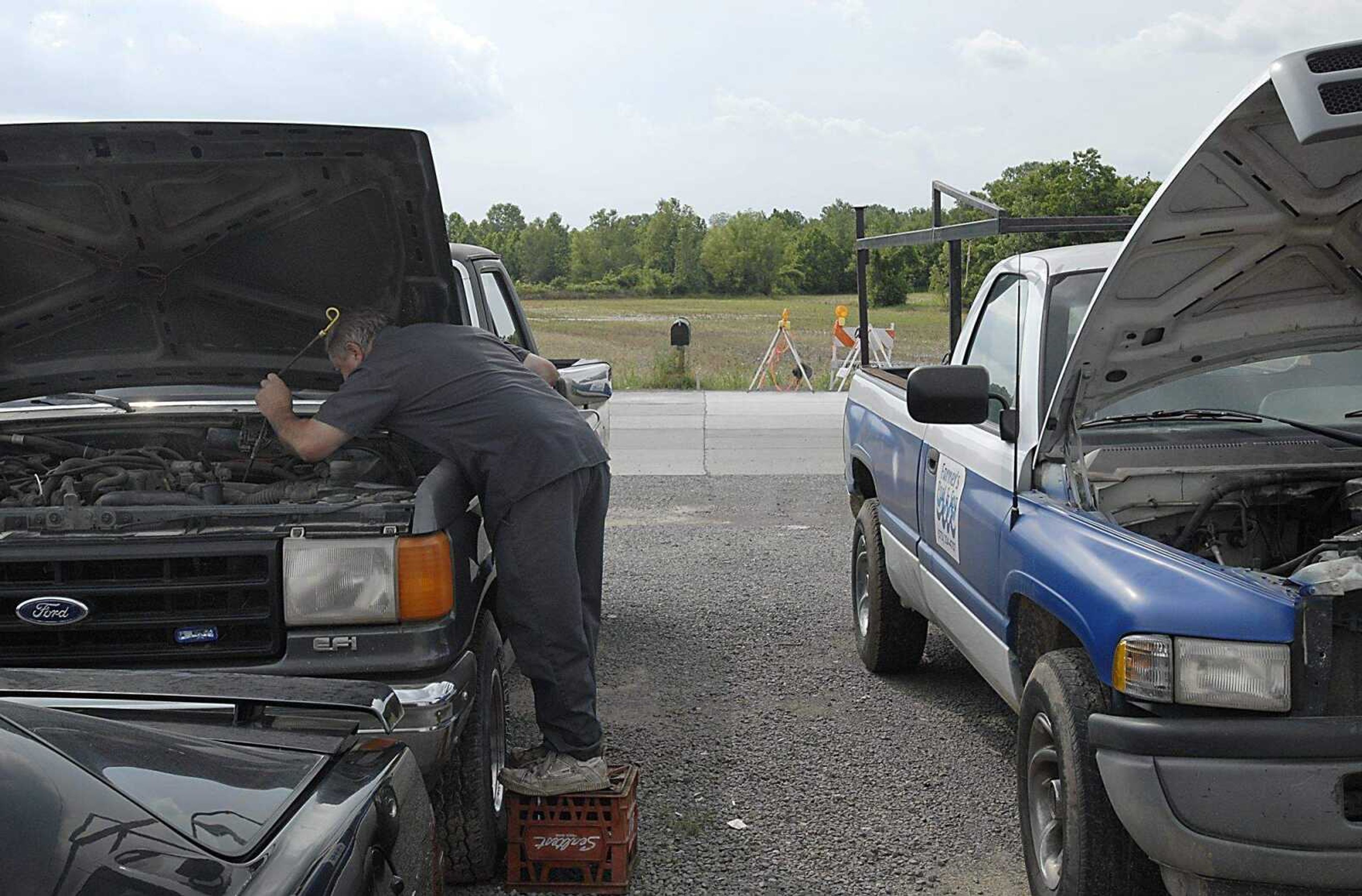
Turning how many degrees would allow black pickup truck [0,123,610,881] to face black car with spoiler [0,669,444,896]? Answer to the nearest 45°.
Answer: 0° — it already faces it

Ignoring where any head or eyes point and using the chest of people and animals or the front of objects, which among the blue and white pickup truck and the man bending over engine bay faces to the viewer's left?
the man bending over engine bay

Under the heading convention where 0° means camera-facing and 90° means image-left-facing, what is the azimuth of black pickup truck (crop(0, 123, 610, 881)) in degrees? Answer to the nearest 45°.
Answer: approximately 0°

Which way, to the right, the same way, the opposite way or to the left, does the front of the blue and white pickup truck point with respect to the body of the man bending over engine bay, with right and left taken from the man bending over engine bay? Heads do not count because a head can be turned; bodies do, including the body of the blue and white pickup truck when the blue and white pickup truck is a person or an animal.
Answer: to the left

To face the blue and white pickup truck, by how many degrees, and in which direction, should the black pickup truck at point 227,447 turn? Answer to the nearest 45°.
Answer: approximately 45° to its left

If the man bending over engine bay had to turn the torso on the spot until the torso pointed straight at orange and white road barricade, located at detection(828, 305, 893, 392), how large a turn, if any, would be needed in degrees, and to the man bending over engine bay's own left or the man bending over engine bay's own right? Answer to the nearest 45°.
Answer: approximately 90° to the man bending over engine bay's own right

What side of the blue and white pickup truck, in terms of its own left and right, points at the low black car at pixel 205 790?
right

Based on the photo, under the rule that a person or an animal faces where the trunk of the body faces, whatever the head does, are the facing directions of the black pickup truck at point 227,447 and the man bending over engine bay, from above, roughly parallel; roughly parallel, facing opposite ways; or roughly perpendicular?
roughly perpendicular

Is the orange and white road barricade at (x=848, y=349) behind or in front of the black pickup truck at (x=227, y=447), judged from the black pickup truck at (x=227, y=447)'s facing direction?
behind

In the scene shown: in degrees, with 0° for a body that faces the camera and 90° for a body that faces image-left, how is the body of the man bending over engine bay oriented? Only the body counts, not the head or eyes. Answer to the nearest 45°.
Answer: approximately 90°

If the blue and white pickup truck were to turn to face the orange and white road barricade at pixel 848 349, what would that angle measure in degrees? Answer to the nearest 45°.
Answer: approximately 135° to its left

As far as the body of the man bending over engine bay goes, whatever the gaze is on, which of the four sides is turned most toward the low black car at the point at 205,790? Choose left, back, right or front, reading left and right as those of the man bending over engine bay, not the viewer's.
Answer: left
